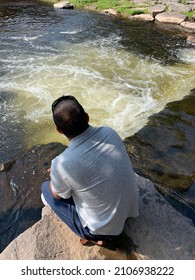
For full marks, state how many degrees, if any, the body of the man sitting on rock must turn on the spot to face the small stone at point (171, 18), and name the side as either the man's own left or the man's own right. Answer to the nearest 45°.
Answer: approximately 45° to the man's own right

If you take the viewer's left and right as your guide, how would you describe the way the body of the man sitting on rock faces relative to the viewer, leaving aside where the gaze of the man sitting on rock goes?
facing away from the viewer and to the left of the viewer

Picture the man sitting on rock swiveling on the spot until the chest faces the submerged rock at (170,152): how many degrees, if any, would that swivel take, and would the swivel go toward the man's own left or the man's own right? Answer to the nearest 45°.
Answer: approximately 90° to the man's own right

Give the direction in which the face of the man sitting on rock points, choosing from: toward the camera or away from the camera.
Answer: away from the camera

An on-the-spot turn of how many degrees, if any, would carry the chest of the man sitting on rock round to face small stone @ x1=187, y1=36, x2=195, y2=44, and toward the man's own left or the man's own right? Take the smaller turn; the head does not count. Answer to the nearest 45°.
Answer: approximately 45° to the man's own right
